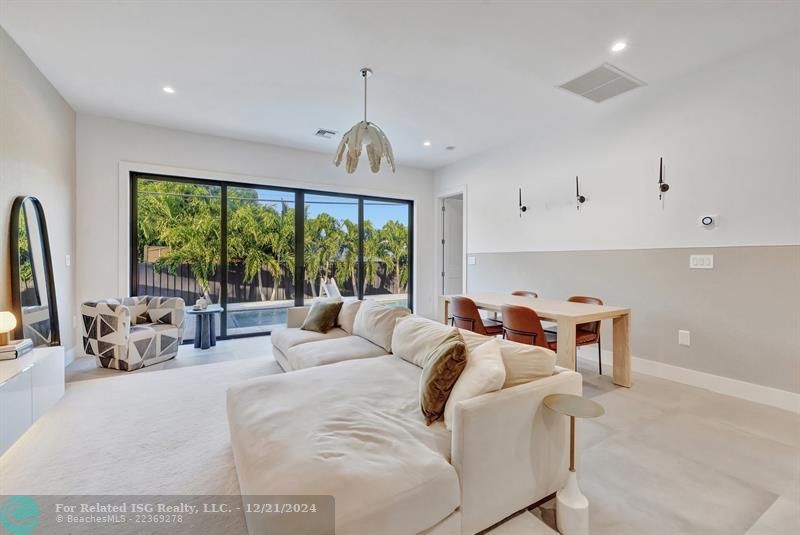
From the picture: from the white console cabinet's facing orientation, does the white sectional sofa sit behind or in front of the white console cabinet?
in front

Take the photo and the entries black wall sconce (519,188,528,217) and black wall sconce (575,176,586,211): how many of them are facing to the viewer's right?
0

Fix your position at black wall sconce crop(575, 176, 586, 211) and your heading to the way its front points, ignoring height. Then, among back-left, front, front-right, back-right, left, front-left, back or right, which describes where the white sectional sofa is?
front-left

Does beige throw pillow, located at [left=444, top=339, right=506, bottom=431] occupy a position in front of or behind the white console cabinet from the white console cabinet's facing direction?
in front

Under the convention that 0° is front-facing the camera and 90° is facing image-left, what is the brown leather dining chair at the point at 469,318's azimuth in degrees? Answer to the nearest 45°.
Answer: approximately 225°

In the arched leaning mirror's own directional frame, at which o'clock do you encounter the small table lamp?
The small table lamp is roughly at 2 o'clock from the arched leaning mirror.

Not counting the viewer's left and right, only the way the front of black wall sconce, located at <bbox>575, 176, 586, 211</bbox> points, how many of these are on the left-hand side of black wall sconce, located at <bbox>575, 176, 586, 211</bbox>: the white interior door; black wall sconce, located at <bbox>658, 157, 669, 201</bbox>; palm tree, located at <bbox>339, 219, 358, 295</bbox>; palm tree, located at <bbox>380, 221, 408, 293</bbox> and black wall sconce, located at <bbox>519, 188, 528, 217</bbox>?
1

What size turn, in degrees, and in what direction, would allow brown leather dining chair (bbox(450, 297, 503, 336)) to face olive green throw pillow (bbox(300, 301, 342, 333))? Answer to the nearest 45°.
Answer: approximately 135° to its left

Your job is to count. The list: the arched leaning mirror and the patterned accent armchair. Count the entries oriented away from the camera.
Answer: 0

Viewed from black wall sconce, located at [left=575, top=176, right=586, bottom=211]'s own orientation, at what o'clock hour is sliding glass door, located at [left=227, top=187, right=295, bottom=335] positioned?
The sliding glass door is roughly at 1 o'clock from the black wall sconce.

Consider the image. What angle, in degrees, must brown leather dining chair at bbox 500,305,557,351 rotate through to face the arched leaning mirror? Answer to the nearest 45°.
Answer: approximately 135° to its left

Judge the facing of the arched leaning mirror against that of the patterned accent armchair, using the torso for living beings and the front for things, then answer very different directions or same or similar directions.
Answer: same or similar directions

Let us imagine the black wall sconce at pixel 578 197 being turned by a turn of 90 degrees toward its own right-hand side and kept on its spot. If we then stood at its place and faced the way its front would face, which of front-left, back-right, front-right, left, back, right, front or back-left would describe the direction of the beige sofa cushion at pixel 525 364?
back-left

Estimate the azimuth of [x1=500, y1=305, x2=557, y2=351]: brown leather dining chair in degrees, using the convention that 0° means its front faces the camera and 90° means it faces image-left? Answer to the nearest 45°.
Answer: approximately 225°

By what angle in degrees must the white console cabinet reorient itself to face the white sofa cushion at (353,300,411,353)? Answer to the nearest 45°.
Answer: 0° — it already faces it

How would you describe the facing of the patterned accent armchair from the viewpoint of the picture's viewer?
facing the viewer and to the right of the viewer

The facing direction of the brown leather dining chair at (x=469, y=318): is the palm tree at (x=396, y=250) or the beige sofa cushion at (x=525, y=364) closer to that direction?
the palm tree

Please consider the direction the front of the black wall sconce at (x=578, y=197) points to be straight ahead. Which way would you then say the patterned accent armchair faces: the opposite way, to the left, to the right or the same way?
the opposite way

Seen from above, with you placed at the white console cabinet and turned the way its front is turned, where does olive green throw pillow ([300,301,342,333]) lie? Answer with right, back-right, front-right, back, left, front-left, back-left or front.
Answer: front-left

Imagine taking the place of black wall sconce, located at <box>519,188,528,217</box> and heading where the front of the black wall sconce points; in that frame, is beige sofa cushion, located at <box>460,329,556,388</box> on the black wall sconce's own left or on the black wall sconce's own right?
on the black wall sconce's own left

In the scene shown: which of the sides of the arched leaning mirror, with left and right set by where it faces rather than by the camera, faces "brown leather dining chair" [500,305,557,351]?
front
